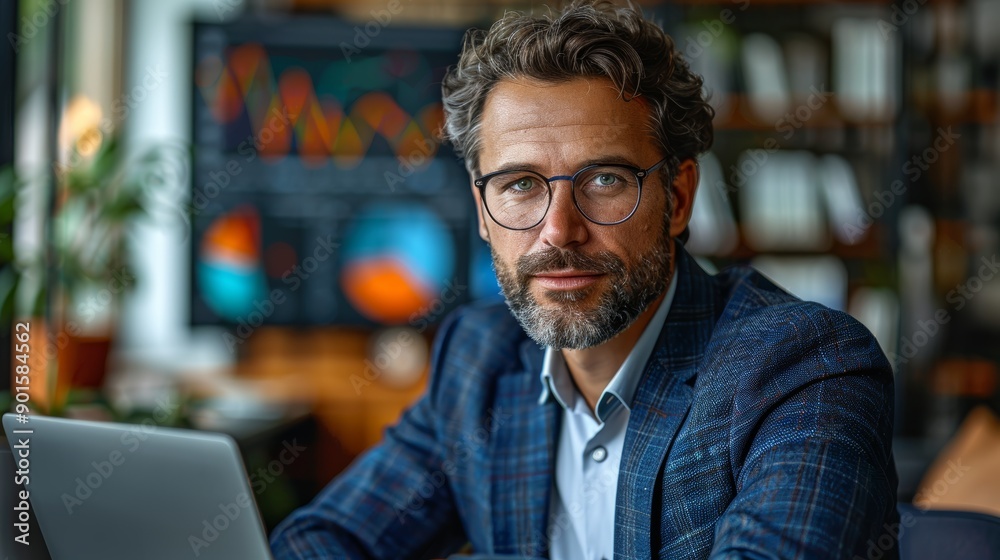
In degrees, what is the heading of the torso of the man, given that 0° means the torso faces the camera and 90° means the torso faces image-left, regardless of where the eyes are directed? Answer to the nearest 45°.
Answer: approximately 45°

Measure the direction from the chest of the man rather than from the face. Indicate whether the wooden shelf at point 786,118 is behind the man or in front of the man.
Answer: behind

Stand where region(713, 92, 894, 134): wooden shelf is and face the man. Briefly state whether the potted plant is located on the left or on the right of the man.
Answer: right

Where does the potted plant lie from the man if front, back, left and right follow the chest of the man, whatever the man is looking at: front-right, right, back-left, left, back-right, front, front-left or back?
right
